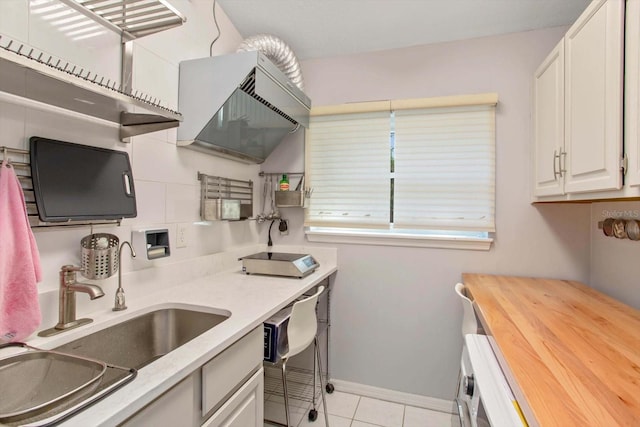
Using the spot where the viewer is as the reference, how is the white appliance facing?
facing to the left of the viewer

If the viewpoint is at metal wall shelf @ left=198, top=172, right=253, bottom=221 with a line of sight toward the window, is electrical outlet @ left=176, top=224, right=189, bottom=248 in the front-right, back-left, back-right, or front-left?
back-right

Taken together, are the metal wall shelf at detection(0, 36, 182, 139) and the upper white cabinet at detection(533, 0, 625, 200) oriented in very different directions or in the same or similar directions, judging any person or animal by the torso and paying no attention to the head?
very different directions

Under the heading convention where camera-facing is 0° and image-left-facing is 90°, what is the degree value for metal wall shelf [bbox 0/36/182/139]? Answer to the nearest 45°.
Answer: approximately 315°

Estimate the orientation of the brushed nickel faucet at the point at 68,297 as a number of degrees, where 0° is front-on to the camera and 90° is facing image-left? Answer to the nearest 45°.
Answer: approximately 315°

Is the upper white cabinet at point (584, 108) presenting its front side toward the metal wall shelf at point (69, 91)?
yes

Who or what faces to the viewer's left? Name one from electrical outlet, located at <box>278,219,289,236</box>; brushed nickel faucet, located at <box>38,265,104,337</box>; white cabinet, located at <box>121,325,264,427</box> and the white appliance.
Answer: the white appliance

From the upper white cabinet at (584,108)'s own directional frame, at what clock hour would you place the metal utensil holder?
The metal utensil holder is roughly at 12 o'clock from the upper white cabinet.
